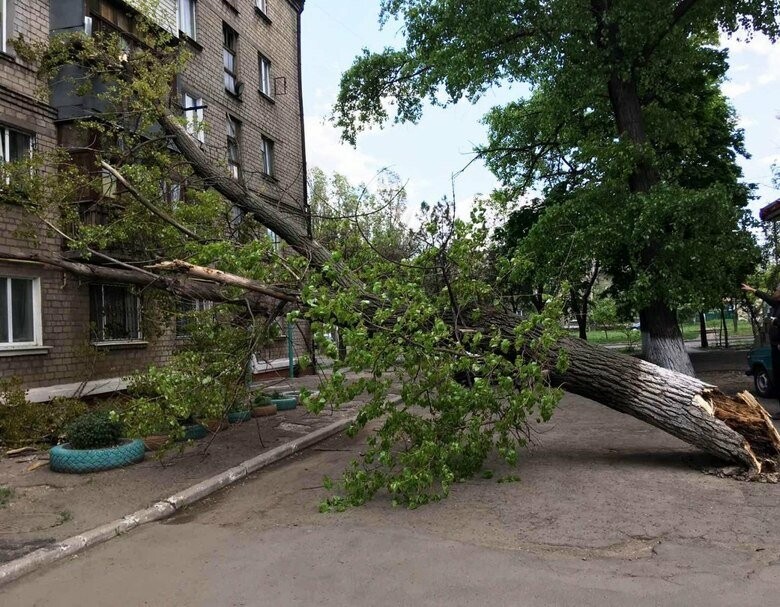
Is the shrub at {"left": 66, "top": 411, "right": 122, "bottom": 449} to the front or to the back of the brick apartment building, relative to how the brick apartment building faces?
to the front

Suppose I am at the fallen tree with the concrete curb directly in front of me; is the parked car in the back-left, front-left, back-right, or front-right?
back-left

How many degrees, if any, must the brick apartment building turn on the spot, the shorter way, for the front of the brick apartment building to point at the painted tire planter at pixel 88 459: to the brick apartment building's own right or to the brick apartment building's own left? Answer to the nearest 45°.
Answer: approximately 45° to the brick apartment building's own right

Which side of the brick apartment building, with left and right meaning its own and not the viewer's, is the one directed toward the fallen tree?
front

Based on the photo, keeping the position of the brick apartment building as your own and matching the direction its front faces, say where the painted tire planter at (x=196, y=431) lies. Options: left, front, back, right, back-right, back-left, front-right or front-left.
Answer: front

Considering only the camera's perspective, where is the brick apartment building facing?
facing the viewer and to the right of the viewer

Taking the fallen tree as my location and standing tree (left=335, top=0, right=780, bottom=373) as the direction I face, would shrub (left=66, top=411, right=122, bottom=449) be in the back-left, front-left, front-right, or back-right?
back-left

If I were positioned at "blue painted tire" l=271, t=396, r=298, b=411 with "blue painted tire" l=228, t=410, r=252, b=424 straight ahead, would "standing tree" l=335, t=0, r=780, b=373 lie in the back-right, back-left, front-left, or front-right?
back-left

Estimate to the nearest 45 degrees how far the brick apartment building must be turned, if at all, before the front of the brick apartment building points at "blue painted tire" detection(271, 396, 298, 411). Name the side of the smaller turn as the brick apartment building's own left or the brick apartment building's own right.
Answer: approximately 45° to the brick apartment building's own left

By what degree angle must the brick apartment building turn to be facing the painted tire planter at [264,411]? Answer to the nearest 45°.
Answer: approximately 45° to its left

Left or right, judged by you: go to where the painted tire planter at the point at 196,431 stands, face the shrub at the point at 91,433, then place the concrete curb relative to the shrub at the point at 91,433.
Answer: left

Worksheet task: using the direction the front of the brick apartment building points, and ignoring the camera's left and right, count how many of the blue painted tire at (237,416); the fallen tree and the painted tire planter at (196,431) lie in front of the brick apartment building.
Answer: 3
